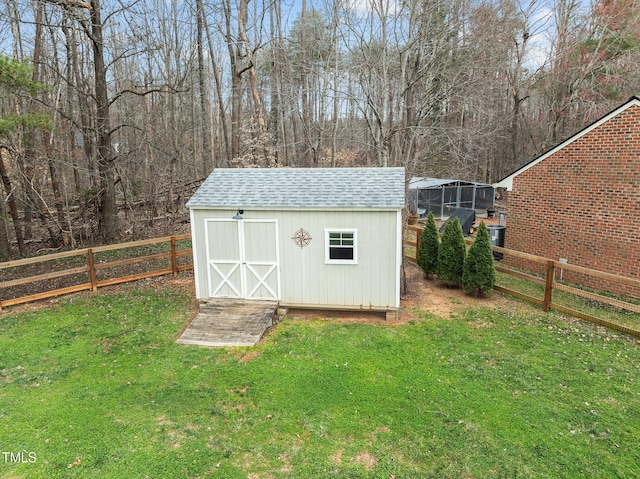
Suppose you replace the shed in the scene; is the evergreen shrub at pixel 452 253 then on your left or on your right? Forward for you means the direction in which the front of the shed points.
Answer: on your left

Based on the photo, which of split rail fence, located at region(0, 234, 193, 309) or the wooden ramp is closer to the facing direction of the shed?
the wooden ramp

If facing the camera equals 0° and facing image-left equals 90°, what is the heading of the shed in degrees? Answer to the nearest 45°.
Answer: approximately 0°

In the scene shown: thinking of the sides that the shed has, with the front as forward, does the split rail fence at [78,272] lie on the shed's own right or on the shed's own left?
on the shed's own right

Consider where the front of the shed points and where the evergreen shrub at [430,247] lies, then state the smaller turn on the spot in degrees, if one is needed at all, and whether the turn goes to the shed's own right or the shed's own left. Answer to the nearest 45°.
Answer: approximately 135° to the shed's own left

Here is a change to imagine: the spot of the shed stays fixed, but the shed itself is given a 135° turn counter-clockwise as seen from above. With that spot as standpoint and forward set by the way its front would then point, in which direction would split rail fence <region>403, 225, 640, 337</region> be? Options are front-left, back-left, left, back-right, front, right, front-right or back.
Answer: front-right

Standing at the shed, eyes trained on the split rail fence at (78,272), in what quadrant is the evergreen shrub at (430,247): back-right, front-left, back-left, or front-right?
back-right
